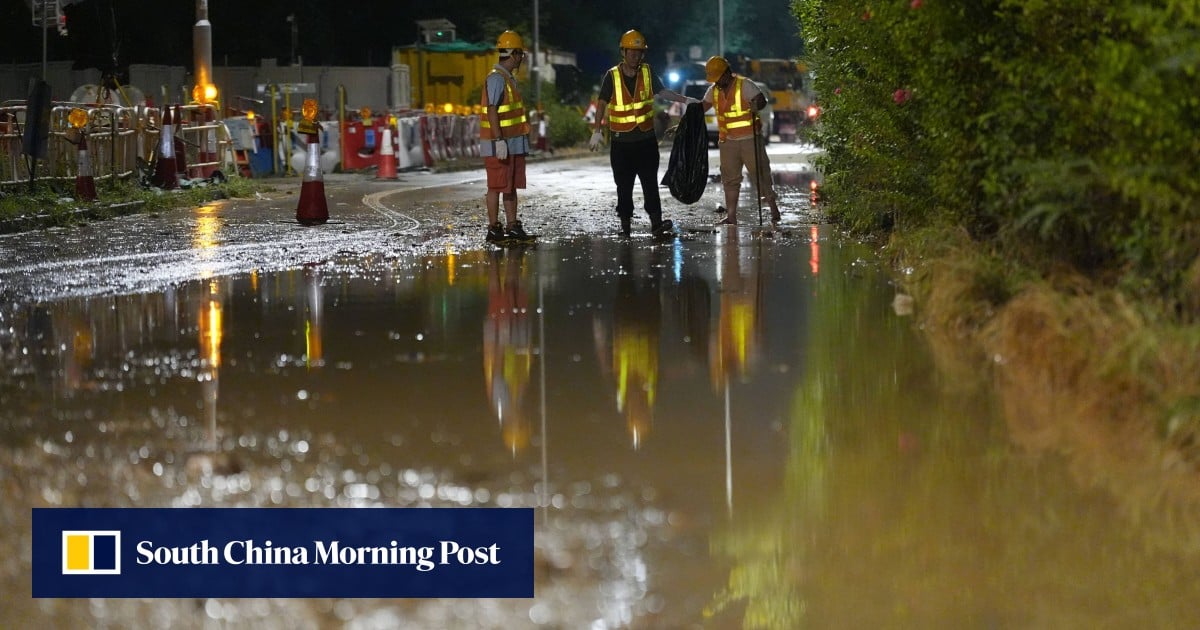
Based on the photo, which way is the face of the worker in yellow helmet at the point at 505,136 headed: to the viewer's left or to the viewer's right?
to the viewer's right

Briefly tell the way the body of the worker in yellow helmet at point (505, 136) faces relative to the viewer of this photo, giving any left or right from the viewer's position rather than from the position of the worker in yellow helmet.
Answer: facing to the right of the viewer

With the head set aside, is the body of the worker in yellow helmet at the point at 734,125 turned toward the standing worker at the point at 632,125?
yes

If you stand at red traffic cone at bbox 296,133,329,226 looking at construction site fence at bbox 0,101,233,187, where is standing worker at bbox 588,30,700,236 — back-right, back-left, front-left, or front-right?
back-right

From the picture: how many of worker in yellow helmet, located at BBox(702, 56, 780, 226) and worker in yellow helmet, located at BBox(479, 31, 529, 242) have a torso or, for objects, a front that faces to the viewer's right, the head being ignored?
1

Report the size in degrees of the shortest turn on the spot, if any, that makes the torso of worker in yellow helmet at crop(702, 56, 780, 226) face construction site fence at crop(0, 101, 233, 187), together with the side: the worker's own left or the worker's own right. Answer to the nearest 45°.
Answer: approximately 90° to the worker's own right

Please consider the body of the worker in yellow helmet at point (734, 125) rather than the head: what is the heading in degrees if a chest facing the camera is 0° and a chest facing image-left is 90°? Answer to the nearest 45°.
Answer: approximately 45°

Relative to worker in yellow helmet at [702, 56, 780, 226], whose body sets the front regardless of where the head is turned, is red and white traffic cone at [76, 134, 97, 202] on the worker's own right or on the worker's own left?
on the worker's own right
